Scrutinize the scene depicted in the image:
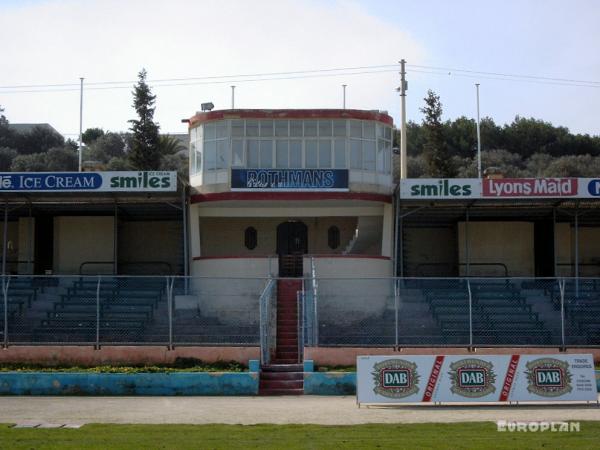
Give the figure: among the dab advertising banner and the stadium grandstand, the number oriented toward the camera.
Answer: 2

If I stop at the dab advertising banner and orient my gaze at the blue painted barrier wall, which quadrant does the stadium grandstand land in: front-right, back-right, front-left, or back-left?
front-right

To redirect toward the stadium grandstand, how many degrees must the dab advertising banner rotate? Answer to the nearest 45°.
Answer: approximately 135° to its right

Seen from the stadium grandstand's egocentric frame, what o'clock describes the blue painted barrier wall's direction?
The blue painted barrier wall is roughly at 1 o'clock from the stadium grandstand.

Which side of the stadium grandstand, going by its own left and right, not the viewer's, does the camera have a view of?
front

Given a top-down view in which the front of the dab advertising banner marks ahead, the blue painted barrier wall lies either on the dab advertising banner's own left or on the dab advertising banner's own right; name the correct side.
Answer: on the dab advertising banner's own right

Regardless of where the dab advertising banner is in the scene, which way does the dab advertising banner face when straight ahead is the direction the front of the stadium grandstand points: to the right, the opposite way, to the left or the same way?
the same way

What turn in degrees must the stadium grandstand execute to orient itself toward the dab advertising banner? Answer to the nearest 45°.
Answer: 0° — it already faces it
